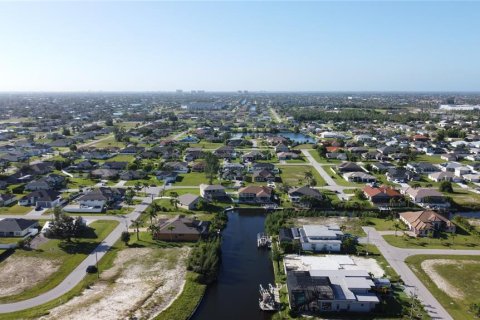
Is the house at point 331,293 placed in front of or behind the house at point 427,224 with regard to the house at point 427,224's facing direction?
in front

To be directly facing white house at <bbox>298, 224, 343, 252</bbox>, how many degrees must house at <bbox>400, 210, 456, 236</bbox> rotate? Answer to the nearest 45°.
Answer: approximately 45° to its right

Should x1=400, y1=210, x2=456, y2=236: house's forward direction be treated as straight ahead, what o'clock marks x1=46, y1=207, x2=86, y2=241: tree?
The tree is roughly at 2 o'clock from the house.

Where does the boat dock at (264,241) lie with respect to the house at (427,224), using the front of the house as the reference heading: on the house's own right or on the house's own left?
on the house's own right

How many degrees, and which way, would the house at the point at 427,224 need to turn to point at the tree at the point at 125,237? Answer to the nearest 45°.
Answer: approximately 45° to its right

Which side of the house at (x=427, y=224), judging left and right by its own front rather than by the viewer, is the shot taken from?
front

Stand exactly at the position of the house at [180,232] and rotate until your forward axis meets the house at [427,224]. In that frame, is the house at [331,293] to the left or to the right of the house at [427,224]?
right

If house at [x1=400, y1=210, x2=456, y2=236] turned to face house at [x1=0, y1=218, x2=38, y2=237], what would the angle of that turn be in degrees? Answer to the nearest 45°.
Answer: approximately 45° to its right

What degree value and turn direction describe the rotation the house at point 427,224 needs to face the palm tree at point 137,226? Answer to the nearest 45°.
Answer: approximately 45° to its right
